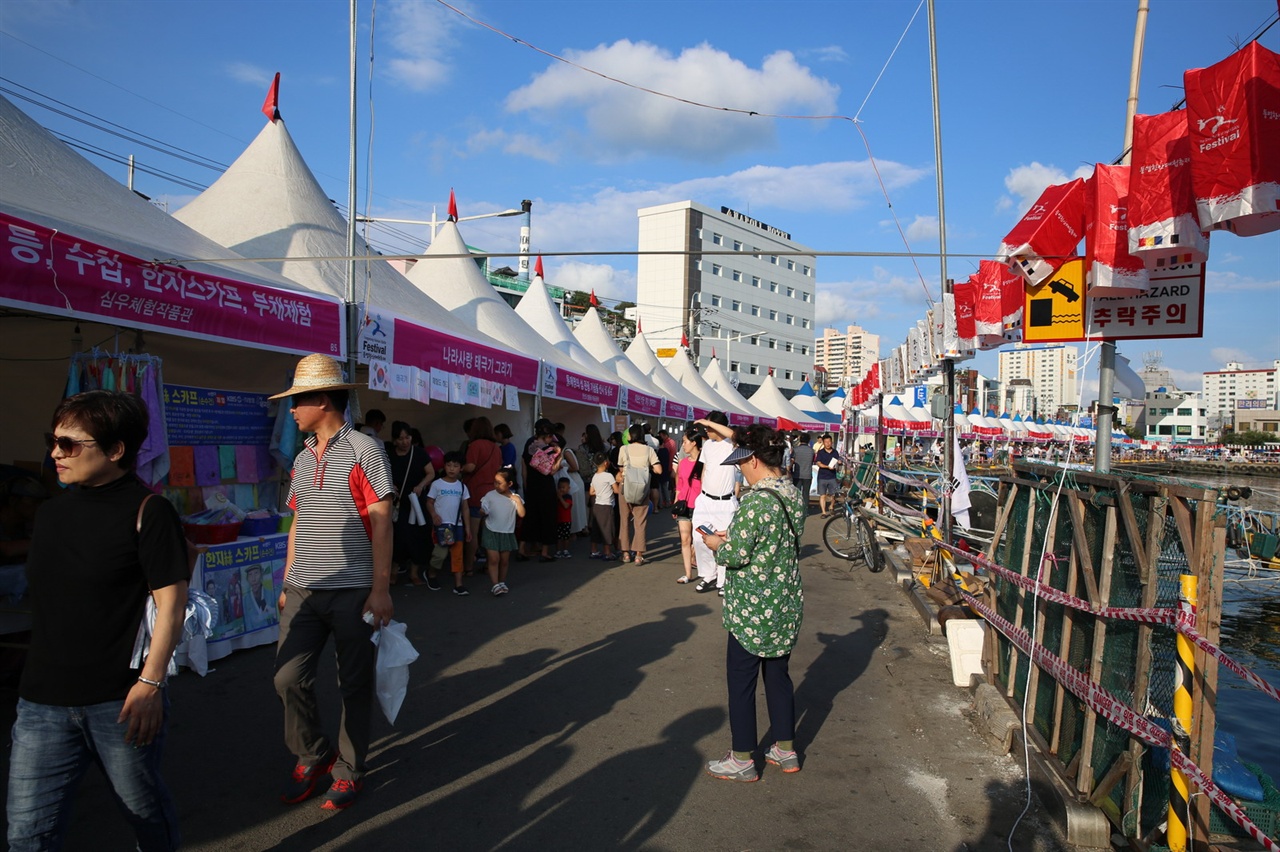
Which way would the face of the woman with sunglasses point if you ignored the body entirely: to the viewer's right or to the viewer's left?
to the viewer's left

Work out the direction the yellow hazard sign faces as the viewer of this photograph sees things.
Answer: facing the viewer

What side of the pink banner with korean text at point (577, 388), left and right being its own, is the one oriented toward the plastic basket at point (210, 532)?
right

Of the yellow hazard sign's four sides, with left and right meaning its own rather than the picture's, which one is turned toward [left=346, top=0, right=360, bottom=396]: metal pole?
right

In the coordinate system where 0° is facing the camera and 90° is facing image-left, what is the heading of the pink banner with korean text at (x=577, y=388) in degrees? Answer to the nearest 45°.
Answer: approximately 315°

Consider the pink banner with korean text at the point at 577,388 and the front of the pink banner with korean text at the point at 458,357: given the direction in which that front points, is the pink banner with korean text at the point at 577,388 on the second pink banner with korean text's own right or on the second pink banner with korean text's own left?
on the second pink banner with korean text's own left

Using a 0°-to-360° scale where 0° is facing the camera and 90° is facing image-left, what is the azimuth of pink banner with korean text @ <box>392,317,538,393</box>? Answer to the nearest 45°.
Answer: approximately 315°

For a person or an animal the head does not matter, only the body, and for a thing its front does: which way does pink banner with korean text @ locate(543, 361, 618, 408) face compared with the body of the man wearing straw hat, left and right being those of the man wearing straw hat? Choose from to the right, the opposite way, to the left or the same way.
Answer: to the left

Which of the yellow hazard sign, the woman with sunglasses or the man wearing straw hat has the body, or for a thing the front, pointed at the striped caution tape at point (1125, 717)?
the yellow hazard sign

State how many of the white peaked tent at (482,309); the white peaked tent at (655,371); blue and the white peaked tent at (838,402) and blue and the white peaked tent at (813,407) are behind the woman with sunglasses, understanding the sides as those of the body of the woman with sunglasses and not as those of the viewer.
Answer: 4

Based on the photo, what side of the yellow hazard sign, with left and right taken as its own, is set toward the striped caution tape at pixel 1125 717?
front

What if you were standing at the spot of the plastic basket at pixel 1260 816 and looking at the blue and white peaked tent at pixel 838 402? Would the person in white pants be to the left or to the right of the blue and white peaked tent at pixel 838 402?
left

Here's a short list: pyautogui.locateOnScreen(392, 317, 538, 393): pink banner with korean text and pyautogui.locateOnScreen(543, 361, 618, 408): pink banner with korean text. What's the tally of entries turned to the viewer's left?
0

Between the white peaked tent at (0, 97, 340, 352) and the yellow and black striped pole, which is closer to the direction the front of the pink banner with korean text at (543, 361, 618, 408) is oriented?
the yellow and black striped pole

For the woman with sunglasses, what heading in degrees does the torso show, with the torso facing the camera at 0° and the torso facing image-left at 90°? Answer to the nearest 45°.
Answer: approximately 45°

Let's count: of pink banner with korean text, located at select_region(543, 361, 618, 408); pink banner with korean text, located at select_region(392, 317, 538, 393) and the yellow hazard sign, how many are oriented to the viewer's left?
0

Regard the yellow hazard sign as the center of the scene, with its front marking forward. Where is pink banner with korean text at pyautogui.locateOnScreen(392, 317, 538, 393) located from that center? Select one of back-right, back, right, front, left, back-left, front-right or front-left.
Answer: right

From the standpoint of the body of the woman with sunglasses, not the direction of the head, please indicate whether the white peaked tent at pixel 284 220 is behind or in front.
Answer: behind

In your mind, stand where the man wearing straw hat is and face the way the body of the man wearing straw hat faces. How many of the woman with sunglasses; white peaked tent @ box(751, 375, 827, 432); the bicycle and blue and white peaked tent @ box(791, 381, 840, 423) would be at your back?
3
